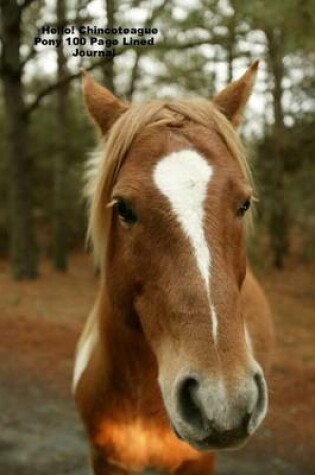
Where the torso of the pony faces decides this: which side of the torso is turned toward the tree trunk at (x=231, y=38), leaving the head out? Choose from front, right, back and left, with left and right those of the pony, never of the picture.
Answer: back

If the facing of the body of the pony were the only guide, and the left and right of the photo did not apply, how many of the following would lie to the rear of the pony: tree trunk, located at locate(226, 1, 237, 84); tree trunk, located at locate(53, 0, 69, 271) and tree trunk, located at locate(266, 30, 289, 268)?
3

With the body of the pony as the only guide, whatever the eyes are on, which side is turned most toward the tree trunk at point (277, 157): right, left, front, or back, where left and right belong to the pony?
back

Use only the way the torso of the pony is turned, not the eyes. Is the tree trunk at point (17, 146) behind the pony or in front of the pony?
behind

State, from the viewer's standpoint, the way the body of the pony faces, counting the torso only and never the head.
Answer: toward the camera

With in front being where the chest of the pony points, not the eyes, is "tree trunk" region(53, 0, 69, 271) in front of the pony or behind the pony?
behind

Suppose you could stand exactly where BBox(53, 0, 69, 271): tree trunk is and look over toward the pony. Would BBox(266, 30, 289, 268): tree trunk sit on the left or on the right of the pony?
left
